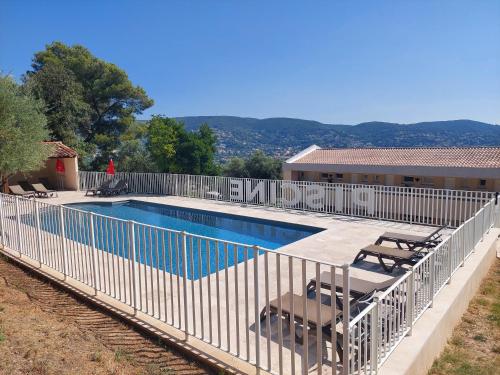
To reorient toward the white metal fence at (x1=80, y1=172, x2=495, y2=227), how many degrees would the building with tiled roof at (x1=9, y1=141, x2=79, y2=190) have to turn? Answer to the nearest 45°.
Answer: approximately 45° to its left

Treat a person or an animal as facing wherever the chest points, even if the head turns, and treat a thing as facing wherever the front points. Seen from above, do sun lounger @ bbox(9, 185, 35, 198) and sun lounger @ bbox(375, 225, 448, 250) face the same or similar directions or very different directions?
very different directions

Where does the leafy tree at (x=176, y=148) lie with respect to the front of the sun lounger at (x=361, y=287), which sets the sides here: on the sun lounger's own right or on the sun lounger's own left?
on the sun lounger's own right

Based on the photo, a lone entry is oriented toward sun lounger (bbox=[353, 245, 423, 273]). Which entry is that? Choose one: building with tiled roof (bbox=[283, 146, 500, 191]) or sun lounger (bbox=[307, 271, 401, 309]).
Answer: the building with tiled roof

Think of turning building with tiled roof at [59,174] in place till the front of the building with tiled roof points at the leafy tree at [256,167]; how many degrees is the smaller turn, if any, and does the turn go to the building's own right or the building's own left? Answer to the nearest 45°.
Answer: approximately 90° to the building's own left

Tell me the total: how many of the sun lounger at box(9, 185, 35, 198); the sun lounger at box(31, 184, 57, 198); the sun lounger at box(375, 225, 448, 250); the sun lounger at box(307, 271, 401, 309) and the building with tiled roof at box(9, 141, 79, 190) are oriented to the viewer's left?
2

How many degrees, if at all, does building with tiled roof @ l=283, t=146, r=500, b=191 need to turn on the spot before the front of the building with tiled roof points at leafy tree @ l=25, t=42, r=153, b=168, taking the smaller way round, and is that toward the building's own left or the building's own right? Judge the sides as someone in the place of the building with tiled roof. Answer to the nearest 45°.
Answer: approximately 90° to the building's own right

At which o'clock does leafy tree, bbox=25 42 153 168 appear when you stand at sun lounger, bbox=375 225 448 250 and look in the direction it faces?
The leafy tree is roughly at 1 o'clock from the sun lounger.

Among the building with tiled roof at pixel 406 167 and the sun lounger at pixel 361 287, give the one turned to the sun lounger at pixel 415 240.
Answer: the building with tiled roof

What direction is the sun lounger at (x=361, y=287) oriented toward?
to the viewer's left

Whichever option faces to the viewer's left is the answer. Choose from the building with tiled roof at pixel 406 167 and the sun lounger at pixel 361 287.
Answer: the sun lounger

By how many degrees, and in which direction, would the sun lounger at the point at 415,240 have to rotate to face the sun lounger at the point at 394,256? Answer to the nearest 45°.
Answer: approximately 90° to its left

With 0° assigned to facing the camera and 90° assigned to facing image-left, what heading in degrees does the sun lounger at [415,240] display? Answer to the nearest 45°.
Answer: approximately 90°

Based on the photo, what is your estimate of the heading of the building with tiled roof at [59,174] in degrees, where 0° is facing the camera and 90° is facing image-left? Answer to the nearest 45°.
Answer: approximately 0°
